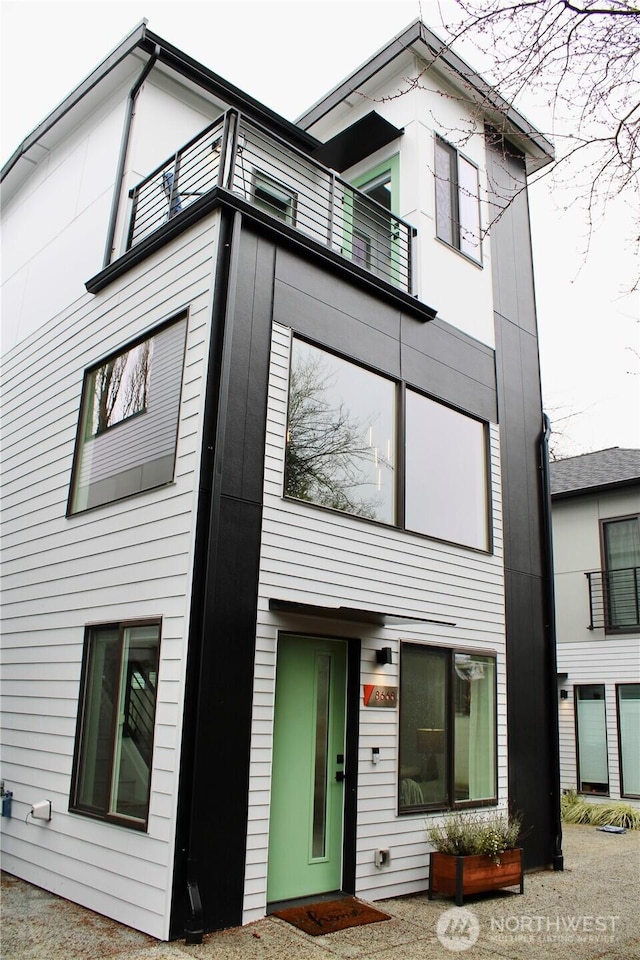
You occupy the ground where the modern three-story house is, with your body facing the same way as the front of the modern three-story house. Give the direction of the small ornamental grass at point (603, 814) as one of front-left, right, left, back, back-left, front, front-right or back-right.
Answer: left

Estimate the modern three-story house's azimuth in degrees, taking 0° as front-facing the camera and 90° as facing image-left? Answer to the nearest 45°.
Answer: approximately 315°

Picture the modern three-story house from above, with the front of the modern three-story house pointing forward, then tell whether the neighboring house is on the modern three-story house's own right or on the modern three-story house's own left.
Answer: on the modern three-story house's own left
